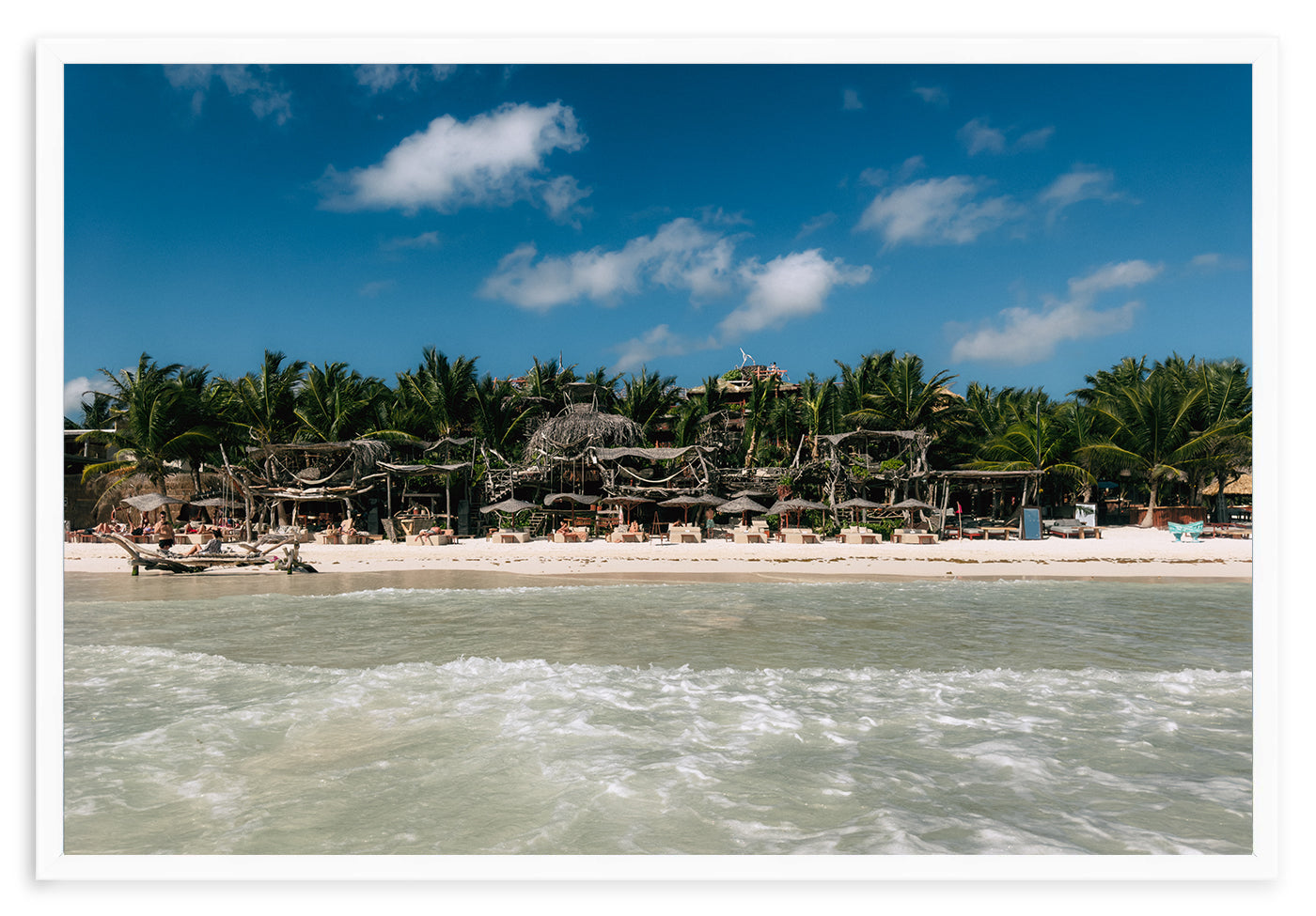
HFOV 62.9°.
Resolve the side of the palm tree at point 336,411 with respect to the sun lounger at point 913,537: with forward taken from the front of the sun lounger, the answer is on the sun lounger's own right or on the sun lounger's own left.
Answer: on the sun lounger's own right

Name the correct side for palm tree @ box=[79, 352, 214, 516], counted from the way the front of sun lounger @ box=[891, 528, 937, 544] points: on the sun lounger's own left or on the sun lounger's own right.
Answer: on the sun lounger's own right
